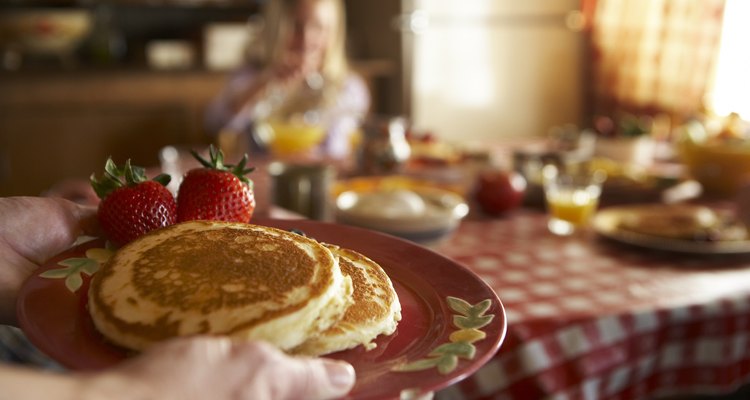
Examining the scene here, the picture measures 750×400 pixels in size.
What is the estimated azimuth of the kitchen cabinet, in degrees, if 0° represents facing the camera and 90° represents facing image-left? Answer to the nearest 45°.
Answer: approximately 0°

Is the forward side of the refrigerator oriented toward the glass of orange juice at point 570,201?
yes

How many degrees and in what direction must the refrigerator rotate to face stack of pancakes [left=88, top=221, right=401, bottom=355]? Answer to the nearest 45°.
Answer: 0° — it already faces it

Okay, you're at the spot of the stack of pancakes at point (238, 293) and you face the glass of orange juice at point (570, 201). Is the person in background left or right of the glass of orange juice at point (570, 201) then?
left

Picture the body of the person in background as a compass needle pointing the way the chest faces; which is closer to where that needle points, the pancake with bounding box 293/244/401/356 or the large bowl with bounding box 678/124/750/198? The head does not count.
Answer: the pancake

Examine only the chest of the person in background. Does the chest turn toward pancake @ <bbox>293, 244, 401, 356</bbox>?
yes
